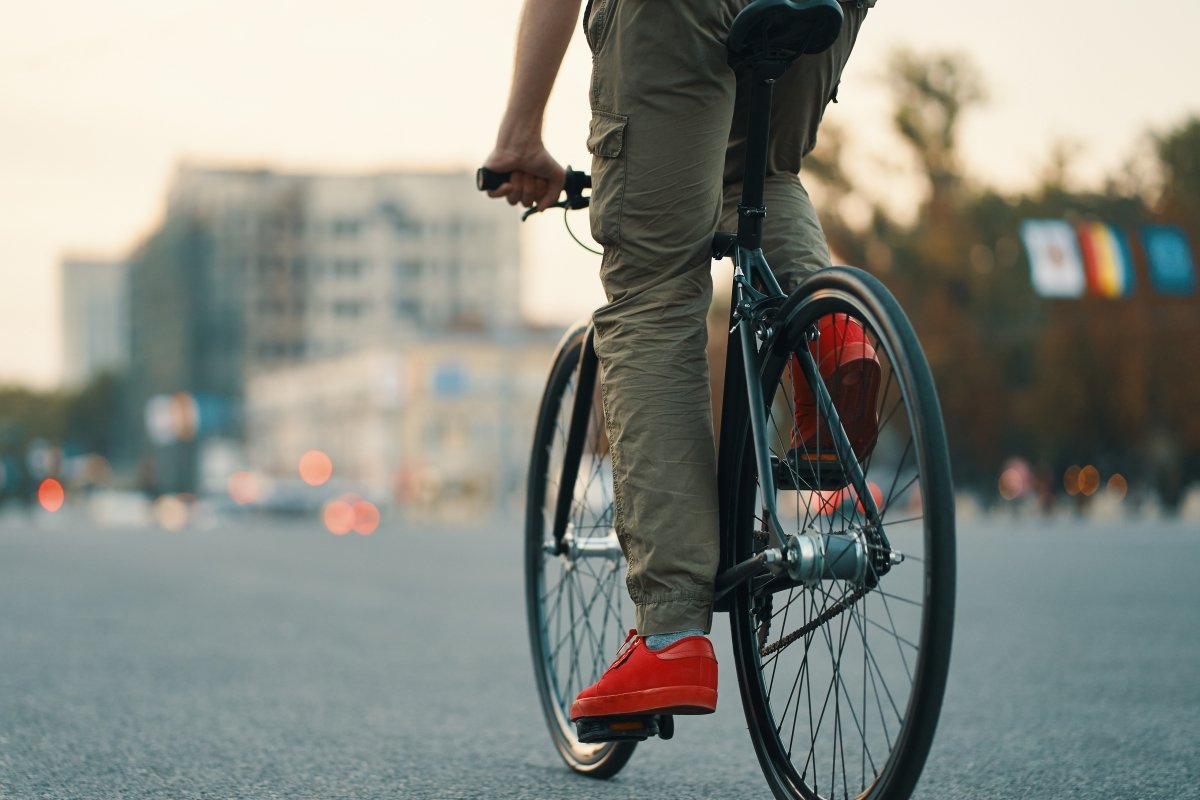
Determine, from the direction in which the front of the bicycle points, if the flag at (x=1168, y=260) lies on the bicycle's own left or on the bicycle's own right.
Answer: on the bicycle's own right

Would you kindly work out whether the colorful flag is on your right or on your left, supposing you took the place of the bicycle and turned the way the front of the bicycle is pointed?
on your right

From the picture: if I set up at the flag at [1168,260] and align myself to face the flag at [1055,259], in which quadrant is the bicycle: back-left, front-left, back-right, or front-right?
front-left

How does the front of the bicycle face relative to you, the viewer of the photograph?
facing away from the viewer and to the left of the viewer

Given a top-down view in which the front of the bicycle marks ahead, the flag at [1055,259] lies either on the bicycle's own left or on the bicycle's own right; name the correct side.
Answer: on the bicycle's own right
